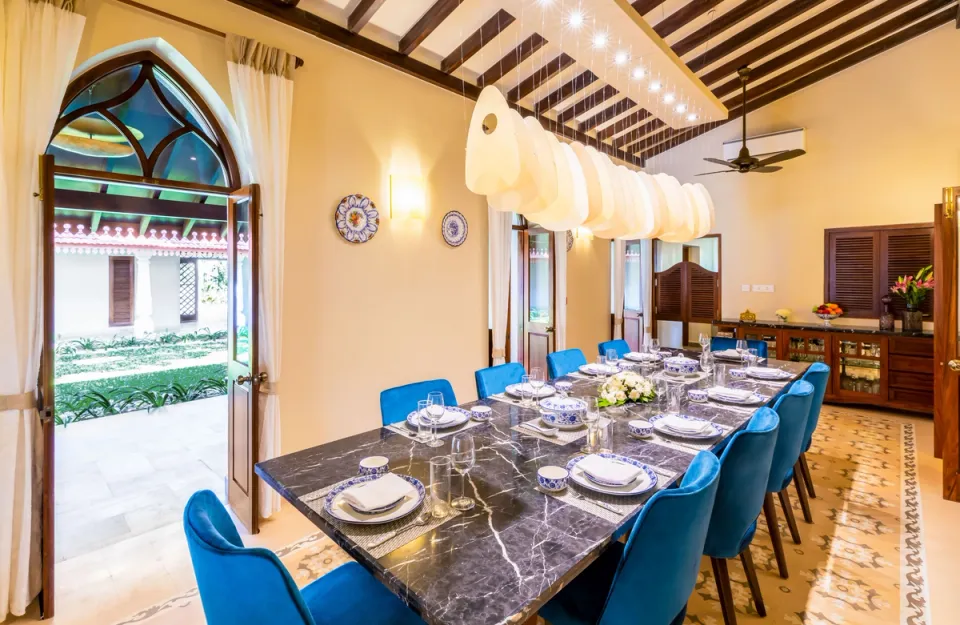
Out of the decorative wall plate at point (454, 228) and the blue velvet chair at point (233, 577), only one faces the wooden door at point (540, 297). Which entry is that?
the blue velvet chair

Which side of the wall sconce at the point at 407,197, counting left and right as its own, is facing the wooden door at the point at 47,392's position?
right

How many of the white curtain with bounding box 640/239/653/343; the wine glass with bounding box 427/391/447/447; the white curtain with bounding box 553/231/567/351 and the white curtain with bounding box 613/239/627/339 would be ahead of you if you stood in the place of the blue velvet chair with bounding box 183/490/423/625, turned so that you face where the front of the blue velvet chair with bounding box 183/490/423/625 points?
4

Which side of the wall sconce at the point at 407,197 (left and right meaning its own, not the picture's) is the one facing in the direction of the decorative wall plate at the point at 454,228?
left

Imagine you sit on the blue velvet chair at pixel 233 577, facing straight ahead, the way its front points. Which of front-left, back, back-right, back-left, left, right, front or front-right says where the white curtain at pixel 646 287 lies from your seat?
front

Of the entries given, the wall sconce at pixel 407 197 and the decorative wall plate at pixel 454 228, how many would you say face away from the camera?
0

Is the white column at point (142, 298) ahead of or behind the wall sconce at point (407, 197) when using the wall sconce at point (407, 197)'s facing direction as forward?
behind

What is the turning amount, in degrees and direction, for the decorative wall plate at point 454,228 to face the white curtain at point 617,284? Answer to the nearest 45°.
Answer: approximately 90° to its left

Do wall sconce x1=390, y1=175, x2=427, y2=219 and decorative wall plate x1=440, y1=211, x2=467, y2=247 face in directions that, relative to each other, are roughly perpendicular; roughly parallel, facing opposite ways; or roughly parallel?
roughly parallel

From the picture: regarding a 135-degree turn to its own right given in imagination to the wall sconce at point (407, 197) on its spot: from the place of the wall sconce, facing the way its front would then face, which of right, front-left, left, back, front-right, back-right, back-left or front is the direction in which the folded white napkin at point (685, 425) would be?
back-left

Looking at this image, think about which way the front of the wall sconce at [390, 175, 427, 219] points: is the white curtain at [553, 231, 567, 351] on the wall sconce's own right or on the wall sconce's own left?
on the wall sconce's own left

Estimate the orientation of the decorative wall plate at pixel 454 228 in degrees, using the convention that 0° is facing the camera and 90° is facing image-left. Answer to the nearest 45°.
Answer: approximately 315°

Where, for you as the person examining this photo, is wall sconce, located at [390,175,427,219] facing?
facing the viewer and to the right of the viewer

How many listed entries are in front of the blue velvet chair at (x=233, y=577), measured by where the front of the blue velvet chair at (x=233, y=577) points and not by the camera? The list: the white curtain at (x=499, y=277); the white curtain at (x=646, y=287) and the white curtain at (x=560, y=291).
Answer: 3

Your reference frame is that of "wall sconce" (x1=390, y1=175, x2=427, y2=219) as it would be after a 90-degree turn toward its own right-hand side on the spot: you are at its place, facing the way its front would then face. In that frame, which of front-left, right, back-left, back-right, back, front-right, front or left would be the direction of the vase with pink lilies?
back-left

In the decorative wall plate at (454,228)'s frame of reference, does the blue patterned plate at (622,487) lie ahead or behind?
ahead

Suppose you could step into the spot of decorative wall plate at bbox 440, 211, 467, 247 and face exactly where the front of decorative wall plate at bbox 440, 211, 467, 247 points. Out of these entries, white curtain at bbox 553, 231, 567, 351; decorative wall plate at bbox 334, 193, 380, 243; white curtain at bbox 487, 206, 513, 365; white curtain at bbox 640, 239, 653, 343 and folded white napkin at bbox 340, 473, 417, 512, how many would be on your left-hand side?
3

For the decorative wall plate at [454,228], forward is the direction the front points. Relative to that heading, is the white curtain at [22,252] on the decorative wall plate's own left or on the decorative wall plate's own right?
on the decorative wall plate's own right

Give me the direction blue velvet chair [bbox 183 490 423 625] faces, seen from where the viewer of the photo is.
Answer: facing away from the viewer and to the right of the viewer
